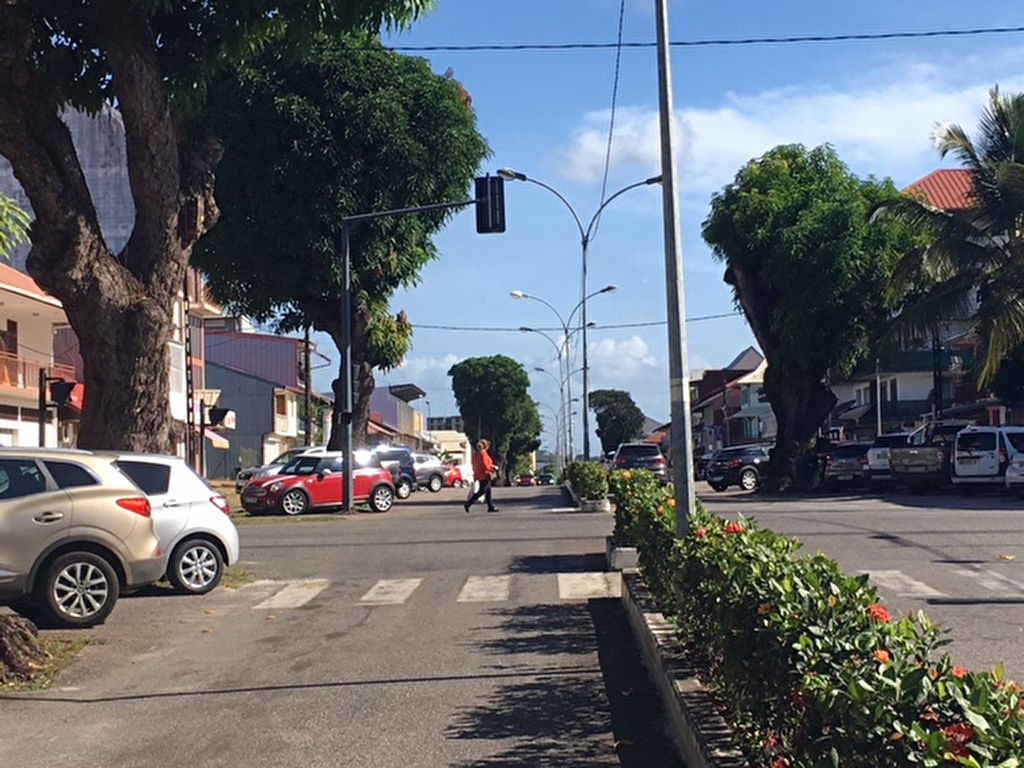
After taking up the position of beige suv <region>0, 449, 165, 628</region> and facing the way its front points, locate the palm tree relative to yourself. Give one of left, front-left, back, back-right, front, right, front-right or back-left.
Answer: back-right

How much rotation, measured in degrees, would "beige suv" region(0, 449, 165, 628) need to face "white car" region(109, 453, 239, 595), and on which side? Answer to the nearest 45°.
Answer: approximately 135° to its right

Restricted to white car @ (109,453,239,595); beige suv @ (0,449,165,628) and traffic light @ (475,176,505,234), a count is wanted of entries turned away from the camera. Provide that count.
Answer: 1

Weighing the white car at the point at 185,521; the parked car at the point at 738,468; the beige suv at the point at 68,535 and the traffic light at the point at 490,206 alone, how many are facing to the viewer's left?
2

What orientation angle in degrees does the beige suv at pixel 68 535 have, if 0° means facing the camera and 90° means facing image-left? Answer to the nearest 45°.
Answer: approximately 90°

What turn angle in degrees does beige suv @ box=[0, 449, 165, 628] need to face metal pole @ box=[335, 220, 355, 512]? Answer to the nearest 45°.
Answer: approximately 90° to its right
